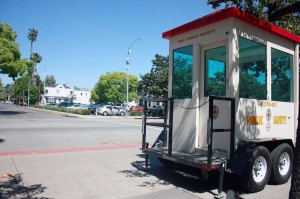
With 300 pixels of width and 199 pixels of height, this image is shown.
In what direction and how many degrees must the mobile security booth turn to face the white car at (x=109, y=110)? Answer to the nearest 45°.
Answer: approximately 90° to its right

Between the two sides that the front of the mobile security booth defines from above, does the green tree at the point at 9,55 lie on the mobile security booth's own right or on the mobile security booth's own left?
on the mobile security booth's own right

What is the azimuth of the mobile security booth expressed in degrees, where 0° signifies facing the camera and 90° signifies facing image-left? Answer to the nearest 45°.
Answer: approximately 45°
